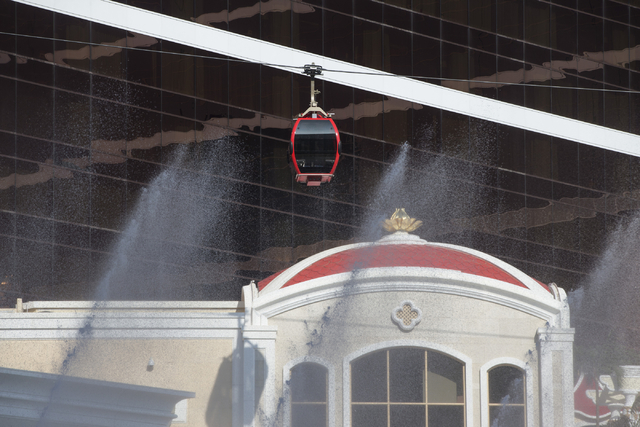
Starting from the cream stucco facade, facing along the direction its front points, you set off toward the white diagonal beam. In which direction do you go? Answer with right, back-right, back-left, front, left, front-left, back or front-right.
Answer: back

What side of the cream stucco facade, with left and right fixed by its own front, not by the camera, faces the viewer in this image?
front
